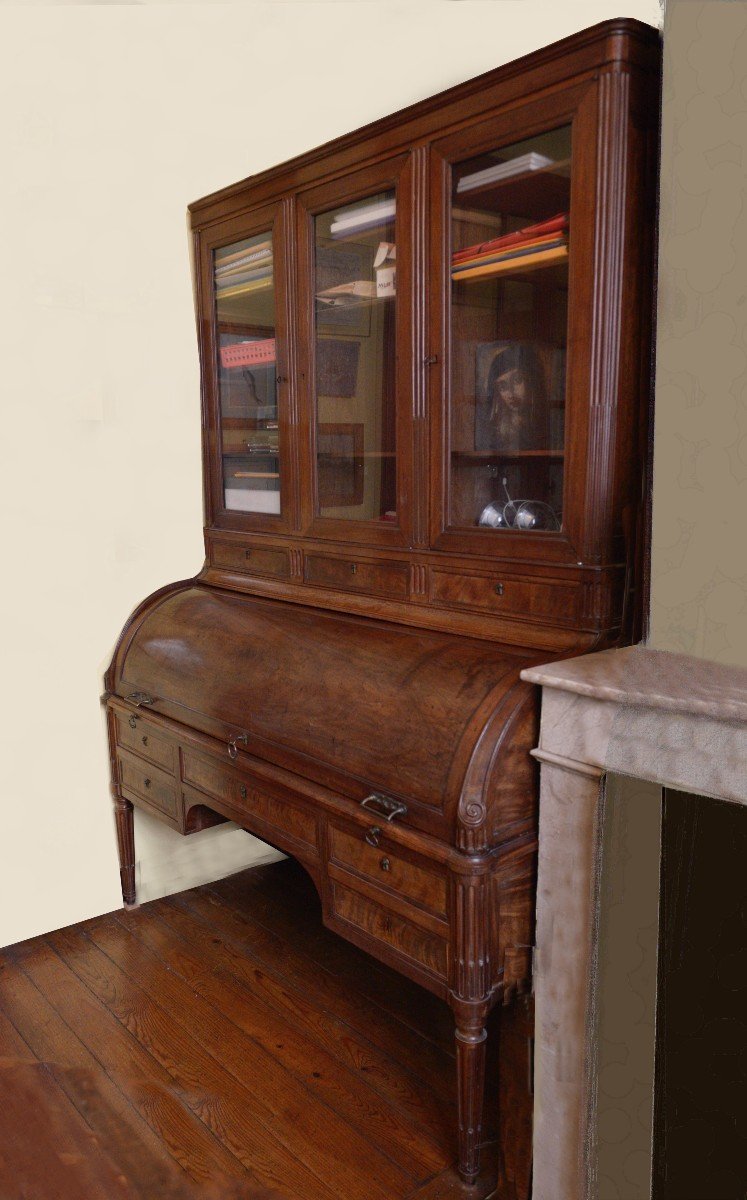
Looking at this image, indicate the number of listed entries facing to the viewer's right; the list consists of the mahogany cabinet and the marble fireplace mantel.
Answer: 0

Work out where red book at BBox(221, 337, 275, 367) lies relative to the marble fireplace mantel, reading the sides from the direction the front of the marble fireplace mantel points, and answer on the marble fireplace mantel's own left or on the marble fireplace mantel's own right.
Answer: on the marble fireplace mantel's own right

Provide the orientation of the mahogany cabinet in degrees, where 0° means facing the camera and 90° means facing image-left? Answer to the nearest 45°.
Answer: approximately 45°

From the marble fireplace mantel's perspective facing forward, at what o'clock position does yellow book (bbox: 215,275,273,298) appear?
The yellow book is roughly at 3 o'clock from the marble fireplace mantel.
